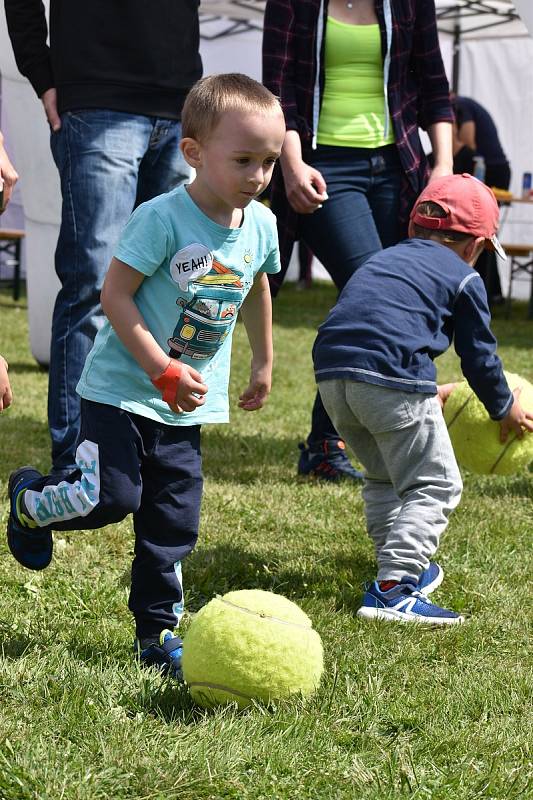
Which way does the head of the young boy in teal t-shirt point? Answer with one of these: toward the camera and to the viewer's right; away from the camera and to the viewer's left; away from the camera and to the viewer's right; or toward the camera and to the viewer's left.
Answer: toward the camera and to the viewer's right

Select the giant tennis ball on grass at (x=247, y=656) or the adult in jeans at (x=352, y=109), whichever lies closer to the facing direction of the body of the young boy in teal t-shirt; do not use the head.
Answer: the giant tennis ball on grass

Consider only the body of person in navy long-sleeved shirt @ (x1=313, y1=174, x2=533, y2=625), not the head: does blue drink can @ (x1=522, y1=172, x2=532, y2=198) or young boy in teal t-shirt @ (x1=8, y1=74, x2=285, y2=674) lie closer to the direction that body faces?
the blue drink can

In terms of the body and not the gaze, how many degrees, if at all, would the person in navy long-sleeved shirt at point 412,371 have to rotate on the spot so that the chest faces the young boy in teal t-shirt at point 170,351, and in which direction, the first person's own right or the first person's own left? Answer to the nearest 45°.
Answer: approximately 180°

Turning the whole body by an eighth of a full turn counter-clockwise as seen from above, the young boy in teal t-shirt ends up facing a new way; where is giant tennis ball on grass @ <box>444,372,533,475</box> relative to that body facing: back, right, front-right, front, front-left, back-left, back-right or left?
front-left

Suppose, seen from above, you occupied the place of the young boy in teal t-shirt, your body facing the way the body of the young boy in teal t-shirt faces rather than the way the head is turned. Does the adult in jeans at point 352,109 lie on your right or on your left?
on your left

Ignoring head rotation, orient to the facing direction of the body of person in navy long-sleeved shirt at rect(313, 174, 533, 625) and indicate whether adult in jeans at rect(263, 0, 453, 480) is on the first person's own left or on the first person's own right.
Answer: on the first person's own left

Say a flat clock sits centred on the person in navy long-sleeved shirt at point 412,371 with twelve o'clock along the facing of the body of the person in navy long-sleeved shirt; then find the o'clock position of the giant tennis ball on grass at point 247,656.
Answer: The giant tennis ball on grass is roughly at 5 o'clock from the person in navy long-sleeved shirt.

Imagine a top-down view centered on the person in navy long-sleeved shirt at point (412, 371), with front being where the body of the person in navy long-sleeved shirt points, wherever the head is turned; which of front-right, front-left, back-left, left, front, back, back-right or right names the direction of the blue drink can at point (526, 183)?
front-left

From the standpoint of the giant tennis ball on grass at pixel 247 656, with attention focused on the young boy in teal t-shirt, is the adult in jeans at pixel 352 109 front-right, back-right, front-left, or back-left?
front-right

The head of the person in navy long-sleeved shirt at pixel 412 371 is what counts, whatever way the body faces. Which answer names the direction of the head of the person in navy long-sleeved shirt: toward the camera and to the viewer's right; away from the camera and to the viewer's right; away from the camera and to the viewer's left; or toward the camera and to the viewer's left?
away from the camera and to the viewer's right

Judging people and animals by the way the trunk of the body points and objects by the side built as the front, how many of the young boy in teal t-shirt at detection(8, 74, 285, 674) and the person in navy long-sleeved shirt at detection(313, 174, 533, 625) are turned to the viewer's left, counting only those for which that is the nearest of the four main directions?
0

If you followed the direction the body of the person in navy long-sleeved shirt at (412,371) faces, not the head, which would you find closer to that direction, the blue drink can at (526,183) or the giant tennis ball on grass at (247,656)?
the blue drink can

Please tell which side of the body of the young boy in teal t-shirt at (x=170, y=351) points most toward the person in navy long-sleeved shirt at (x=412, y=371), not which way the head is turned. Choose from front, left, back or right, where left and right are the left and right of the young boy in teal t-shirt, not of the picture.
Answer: left

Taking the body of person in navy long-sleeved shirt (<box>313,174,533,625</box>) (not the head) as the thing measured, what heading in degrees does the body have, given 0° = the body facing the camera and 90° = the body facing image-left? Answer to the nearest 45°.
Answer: approximately 225°
